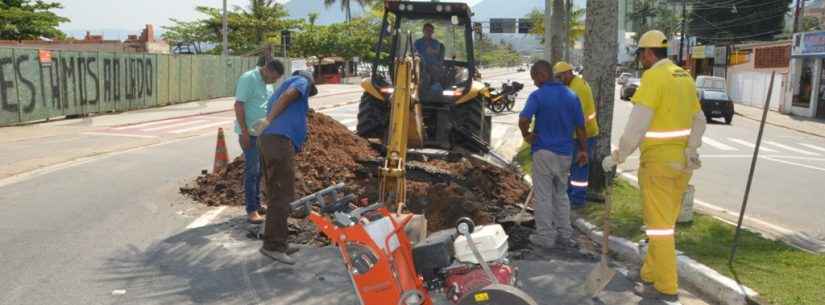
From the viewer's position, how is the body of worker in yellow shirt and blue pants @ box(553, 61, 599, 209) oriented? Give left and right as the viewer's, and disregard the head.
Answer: facing to the left of the viewer

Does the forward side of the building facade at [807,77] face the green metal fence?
yes

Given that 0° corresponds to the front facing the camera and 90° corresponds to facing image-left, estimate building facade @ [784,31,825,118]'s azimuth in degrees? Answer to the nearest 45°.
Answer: approximately 45°

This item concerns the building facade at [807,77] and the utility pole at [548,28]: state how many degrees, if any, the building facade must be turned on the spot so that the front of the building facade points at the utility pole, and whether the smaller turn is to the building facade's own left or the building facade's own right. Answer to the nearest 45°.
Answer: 0° — it already faces it

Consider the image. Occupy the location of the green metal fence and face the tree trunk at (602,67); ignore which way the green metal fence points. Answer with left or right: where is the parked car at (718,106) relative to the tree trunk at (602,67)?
left

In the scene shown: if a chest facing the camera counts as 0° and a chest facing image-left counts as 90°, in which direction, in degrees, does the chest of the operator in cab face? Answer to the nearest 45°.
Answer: approximately 0°

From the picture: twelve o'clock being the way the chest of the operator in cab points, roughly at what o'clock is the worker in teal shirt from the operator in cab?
The worker in teal shirt is roughly at 1 o'clock from the operator in cab.

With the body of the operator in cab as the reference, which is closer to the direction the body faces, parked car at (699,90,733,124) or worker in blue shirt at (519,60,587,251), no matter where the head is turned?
the worker in blue shirt

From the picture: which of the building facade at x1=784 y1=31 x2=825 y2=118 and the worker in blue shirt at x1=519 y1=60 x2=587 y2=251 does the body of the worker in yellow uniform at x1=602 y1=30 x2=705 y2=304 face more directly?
the worker in blue shirt
